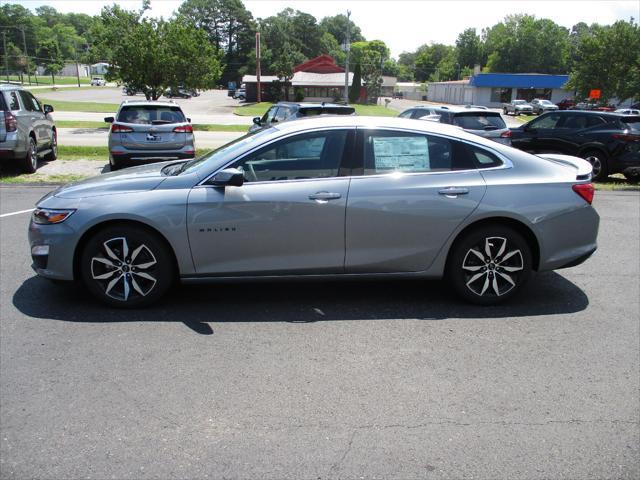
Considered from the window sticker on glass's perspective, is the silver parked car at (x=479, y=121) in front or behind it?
behind

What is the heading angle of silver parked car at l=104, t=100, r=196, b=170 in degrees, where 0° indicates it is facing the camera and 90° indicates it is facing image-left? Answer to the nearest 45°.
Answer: approximately 180°

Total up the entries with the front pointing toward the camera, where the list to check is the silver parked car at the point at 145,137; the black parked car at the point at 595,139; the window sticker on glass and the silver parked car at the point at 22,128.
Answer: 1

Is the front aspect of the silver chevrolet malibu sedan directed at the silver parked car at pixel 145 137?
no

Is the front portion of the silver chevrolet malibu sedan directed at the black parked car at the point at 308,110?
no

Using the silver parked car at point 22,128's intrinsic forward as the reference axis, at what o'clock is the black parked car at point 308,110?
The black parked car is roughly at 2 o'clock from the silver parked car.

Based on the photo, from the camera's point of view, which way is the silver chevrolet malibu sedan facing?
to the viewer's left

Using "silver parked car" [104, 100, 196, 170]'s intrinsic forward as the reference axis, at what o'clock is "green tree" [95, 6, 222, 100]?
The green tree is roughly at 12 o'clock from the silver parked car.

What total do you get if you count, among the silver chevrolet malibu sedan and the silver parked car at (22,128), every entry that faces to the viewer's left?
1

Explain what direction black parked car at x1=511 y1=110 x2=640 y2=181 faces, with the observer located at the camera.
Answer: facing away from the viewer and to the left of the viewer

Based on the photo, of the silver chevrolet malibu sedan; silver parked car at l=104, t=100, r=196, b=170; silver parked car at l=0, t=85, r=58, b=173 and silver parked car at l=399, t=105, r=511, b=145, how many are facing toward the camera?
0

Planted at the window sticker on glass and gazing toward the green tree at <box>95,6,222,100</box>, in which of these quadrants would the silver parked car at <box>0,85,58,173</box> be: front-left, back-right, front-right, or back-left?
front-left

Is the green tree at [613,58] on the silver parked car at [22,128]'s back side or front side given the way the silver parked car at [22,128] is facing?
on the front side

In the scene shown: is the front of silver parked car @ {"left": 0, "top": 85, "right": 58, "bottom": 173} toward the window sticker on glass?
no

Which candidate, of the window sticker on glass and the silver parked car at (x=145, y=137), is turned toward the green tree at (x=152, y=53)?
the silver parked car

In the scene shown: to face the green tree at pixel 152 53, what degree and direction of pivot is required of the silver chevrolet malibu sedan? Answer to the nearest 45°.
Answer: approximately 90° to its right

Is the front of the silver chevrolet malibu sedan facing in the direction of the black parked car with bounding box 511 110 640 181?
no

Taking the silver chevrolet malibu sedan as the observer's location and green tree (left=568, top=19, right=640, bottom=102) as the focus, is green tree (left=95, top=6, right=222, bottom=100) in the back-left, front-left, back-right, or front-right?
front-left
